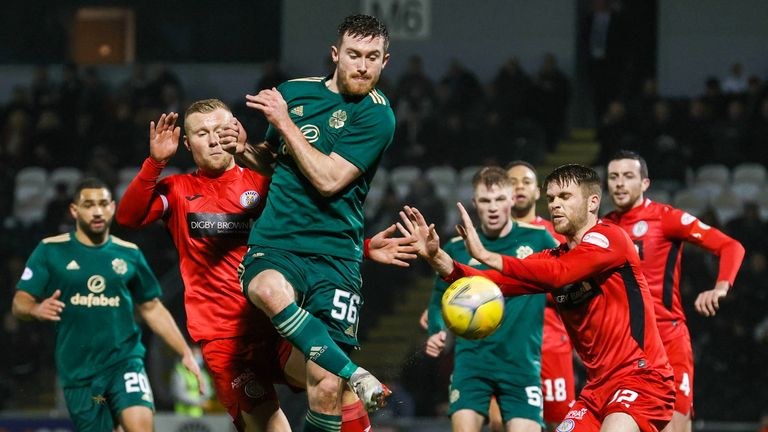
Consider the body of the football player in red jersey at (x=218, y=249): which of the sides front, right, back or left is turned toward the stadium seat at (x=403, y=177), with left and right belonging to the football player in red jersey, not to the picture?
back

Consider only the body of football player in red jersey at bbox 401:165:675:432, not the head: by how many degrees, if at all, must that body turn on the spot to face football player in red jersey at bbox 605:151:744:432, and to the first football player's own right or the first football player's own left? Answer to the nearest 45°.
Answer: approximately 135° to the first football player's own right

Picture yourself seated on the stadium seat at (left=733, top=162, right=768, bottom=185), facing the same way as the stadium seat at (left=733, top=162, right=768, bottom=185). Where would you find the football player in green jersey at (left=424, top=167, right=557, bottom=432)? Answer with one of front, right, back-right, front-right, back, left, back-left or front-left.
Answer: front

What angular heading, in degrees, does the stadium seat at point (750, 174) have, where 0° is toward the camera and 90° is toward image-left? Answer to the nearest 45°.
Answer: approximately 0°

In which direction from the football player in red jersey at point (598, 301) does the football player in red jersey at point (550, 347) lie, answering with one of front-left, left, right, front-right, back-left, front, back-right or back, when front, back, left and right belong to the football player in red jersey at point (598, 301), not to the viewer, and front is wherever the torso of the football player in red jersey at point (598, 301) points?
back-right

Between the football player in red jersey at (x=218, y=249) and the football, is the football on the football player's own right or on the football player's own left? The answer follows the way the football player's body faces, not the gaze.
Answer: on the football player's own left

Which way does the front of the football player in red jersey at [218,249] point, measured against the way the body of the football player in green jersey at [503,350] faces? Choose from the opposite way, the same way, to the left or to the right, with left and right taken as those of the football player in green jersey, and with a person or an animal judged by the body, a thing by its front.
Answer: the same way

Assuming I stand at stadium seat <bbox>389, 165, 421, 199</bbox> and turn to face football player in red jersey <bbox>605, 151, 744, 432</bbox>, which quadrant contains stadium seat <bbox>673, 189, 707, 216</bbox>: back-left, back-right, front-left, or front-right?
front-left

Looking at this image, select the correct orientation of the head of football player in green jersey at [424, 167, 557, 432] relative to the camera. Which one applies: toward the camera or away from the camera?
toward the camera

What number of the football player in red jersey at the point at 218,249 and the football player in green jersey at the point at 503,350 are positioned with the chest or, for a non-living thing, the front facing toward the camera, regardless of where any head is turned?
2

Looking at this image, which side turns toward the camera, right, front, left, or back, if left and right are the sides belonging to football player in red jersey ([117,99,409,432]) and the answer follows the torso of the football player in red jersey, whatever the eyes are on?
front

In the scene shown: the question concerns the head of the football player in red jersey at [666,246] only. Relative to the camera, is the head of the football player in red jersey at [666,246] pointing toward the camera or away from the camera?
toward the camera

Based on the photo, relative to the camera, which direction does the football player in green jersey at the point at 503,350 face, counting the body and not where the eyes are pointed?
toward the camera

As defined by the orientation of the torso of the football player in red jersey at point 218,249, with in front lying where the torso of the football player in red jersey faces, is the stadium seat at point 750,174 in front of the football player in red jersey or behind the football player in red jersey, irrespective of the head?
behind

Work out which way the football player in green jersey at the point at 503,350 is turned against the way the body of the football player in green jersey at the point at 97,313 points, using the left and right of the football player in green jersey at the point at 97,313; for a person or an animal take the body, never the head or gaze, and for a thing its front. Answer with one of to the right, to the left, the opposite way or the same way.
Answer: the same way
